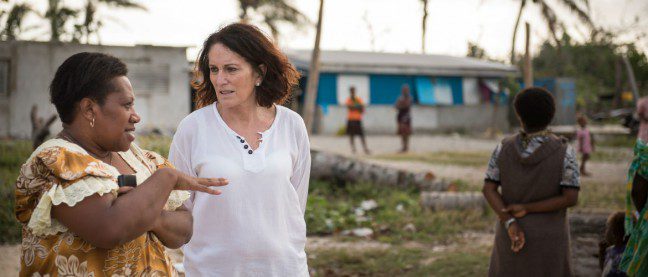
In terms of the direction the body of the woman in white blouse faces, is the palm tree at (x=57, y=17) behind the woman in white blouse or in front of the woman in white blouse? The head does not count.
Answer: behind

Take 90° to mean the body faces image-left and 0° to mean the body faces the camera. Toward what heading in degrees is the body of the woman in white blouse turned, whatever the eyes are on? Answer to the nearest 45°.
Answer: approximately 0°

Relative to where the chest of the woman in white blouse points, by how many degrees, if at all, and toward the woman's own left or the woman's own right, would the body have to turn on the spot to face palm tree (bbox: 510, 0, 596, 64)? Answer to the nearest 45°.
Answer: approximately 135° to the woman's own left

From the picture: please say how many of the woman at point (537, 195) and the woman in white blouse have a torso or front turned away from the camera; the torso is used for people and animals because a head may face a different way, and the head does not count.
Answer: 1

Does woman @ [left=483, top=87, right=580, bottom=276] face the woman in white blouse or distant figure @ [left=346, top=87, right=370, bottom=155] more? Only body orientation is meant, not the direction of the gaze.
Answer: the distant figure

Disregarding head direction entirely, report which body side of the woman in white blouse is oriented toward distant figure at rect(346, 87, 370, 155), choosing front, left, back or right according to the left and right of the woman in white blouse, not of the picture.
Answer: back

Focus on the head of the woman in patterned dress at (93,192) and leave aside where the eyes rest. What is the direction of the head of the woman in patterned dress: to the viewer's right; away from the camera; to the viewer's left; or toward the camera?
to the viewer's right

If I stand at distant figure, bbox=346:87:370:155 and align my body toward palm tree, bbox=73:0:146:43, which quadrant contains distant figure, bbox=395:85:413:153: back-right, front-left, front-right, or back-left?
back-right

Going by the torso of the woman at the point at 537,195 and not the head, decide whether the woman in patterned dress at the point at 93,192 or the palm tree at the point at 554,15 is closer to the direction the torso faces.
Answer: the palm tree

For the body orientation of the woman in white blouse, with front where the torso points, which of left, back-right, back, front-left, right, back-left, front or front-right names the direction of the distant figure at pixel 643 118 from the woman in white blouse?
back-left

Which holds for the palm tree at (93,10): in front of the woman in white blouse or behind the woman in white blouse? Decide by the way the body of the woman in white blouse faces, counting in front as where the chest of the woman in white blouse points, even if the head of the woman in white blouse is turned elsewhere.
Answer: behind

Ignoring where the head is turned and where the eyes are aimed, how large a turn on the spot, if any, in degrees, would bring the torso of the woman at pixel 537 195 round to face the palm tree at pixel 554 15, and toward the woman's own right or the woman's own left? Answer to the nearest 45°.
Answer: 0° — they already face it

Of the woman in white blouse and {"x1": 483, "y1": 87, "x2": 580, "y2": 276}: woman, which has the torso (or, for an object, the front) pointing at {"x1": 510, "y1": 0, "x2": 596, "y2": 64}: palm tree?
the woman

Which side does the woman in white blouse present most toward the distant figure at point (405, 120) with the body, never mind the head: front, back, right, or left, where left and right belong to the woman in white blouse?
back

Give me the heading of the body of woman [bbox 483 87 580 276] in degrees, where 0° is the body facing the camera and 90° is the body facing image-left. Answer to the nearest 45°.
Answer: approximately 180°

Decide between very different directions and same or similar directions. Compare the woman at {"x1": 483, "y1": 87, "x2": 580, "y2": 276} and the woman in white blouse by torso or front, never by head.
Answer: very different directions
